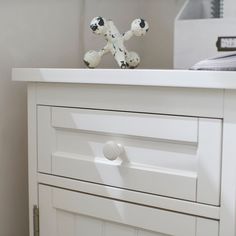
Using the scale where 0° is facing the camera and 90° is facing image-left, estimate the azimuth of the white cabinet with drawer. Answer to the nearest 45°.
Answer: approximately 45°
